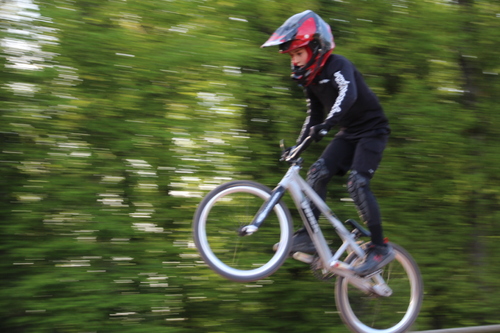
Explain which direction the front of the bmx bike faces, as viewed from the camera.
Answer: facing to the left of the viewer
